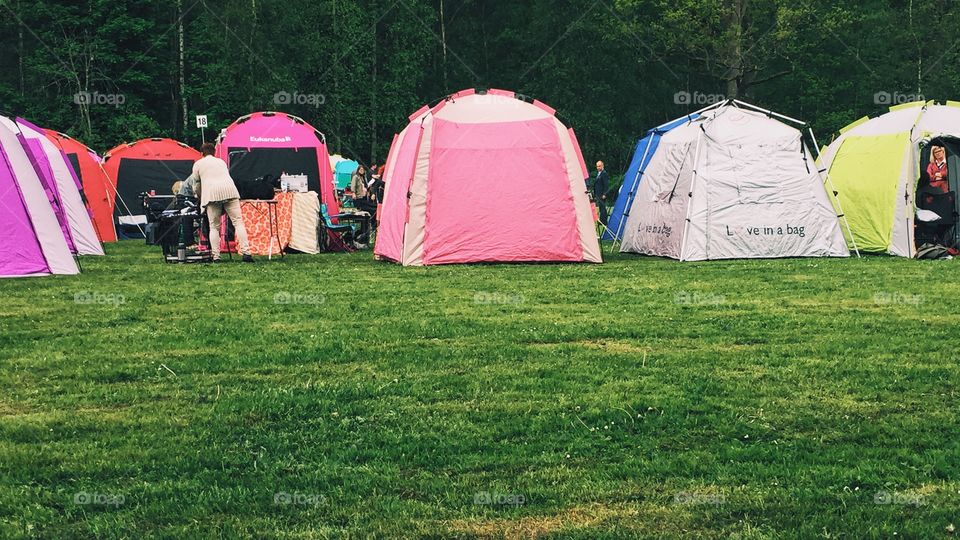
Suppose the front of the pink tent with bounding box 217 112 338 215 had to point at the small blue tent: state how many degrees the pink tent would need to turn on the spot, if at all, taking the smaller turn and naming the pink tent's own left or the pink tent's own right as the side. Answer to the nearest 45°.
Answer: approximately 180°

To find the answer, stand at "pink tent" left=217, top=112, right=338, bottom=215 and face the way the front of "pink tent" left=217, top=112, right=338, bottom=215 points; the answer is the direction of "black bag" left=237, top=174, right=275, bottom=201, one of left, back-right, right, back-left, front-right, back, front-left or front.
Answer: front

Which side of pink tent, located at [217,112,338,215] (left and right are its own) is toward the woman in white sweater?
front

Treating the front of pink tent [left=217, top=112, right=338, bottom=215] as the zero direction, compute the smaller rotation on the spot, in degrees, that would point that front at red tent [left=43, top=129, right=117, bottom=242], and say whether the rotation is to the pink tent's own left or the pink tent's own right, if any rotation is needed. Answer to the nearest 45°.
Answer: approximately 135° to the pink tent's own right

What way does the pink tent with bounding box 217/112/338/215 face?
toward the camera

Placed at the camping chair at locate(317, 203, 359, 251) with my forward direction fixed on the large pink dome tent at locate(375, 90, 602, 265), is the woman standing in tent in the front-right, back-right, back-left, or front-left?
front-left

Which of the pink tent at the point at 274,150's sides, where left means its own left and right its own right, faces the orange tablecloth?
front

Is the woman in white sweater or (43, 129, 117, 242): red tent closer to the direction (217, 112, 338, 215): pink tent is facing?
the woman in white sweater

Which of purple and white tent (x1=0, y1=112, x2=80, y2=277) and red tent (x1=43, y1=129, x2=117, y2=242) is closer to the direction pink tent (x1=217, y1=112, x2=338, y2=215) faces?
the purple and white tent

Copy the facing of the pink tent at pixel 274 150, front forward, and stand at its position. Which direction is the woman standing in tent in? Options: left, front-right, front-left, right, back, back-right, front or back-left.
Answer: front-left

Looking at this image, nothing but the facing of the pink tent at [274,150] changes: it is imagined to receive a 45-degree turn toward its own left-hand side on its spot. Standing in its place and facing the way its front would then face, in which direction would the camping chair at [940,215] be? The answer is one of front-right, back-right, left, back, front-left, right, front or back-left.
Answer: front
